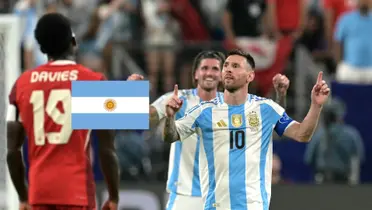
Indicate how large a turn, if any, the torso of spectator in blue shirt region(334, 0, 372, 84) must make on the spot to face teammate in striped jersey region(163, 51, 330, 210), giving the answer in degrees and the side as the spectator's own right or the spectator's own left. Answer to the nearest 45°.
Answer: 0° — they already face them

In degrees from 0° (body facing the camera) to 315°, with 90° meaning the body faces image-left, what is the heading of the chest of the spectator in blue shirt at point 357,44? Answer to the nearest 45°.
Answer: approximately 0°

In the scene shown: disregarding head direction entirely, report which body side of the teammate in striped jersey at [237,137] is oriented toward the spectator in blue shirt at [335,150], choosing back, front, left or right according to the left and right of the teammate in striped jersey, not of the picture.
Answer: back

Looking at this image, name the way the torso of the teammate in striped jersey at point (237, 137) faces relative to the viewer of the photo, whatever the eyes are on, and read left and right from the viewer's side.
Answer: facing the viewer

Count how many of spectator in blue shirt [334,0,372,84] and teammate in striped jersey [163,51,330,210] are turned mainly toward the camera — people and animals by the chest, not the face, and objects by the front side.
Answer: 2

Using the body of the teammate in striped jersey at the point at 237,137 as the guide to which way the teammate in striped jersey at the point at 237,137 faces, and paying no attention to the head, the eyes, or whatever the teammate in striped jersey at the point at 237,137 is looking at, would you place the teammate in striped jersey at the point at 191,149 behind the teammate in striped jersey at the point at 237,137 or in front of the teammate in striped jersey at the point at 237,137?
behind

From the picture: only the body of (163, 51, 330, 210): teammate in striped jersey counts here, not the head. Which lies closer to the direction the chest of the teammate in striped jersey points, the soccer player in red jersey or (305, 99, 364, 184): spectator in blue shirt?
the soccer player in red jersey

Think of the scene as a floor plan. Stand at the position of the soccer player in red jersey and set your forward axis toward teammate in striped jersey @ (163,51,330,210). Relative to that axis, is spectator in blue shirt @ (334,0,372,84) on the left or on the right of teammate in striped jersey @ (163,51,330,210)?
left
